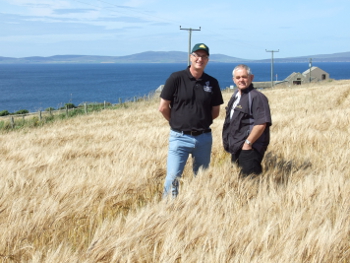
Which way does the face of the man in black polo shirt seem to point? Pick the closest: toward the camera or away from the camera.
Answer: toward the camera

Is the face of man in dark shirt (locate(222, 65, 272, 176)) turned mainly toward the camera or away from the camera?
toward the camera

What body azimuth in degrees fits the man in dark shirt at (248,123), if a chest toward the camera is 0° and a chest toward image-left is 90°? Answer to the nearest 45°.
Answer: approximately 45°

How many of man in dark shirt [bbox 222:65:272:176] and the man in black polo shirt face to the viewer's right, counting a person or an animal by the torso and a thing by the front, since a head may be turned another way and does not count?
0

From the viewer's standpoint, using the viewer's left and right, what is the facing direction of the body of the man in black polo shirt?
facing the viewer
